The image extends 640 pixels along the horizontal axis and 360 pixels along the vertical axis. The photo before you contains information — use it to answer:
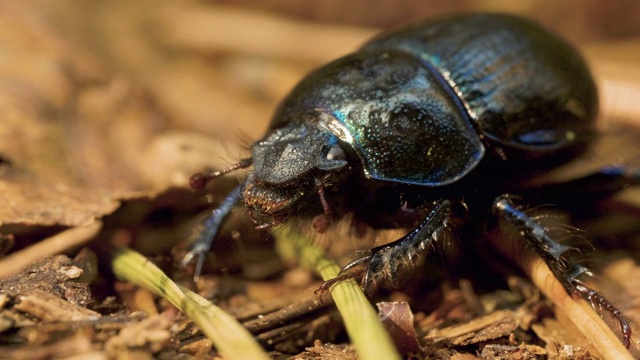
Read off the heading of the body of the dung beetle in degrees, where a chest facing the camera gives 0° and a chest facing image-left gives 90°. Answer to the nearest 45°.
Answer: approximately 45°

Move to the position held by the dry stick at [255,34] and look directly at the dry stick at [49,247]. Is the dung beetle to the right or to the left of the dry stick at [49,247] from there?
left

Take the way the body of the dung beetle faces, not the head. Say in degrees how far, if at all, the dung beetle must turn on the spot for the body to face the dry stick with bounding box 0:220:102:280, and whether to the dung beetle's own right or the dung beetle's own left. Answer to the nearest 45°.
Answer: approximately 45° to the dung beetle's own right

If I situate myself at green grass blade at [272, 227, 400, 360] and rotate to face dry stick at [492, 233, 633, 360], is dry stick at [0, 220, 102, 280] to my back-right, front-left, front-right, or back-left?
back-left

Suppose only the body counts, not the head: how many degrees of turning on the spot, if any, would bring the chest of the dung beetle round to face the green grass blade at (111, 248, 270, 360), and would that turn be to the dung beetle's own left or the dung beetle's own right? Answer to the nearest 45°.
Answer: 0° — it already faces it

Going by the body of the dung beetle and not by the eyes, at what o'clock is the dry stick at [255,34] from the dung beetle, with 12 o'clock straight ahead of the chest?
The dry stick is roughly at 4 o'clock from the dung beetle.
